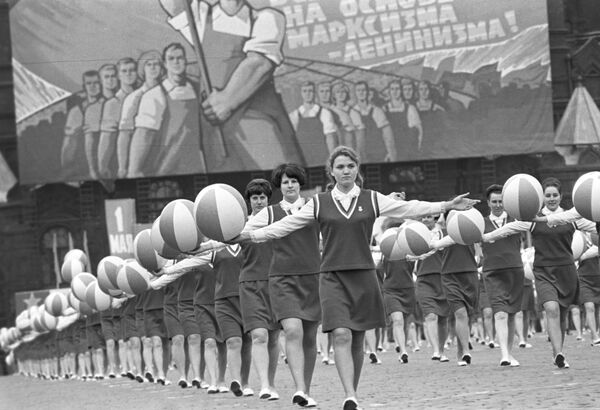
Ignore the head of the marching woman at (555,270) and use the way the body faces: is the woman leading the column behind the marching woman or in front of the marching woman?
in front

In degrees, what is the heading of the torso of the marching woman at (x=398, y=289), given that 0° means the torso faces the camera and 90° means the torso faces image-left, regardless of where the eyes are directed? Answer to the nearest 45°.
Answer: approximately 0°

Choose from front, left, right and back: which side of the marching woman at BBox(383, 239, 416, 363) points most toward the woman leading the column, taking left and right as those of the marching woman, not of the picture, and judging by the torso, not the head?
front

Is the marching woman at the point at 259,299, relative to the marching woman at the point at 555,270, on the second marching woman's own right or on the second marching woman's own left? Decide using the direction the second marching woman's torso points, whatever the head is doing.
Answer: on the second marching woman's own right

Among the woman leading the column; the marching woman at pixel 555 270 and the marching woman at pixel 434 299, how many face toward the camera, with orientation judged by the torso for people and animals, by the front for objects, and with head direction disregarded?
3

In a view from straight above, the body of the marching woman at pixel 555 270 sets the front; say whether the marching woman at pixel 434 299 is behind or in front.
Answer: behind

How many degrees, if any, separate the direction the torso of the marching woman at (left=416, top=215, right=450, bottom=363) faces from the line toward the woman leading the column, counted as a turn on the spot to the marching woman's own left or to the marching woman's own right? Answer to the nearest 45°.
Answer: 0° — they already face them

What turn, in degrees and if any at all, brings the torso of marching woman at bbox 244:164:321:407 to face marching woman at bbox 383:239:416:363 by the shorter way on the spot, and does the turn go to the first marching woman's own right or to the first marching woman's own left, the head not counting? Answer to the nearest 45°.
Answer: approximately 180°

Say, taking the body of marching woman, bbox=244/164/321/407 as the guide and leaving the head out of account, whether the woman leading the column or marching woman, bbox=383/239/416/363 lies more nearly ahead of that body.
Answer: the woman leading the column

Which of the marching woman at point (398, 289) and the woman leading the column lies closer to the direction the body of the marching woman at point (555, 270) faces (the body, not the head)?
the woman leading the column
